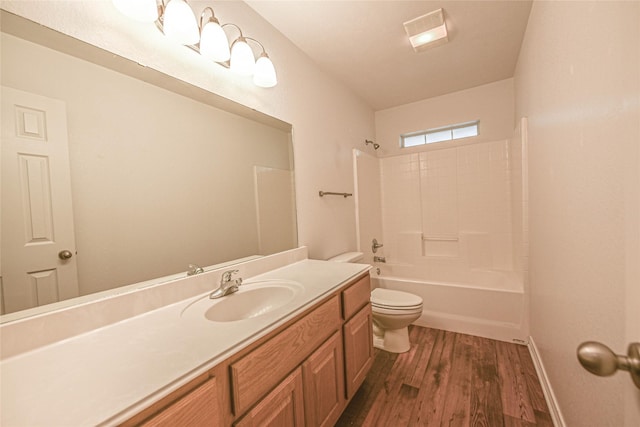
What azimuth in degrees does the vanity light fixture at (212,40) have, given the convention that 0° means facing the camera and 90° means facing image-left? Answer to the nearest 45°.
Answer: approximately 315°

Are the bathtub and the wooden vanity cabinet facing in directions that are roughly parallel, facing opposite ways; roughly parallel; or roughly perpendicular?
roughly perpendicular
